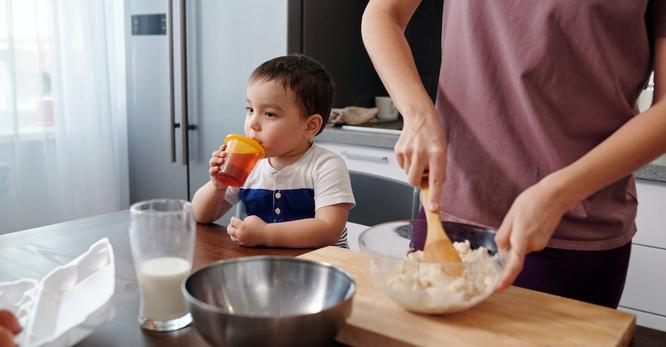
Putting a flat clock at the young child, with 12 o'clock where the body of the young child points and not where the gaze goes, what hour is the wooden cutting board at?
The wooden cutting board is roughly at 10 o'clock from the young child.

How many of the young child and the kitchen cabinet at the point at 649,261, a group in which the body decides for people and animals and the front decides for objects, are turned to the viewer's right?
0

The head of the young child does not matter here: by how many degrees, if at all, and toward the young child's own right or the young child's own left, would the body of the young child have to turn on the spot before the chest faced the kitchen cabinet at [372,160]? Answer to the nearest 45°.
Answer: approximately 135° to the young child's own right

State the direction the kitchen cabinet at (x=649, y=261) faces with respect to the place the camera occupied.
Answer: facing the viewer and to the left of the viewer

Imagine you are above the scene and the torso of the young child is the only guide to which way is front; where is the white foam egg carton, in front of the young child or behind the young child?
in front

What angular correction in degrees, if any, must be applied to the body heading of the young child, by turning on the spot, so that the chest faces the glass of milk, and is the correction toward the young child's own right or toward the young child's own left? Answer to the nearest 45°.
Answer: approximately 45° to the young child's own left

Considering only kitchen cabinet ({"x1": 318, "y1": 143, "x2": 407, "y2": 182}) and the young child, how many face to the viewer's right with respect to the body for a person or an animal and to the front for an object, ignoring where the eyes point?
0
